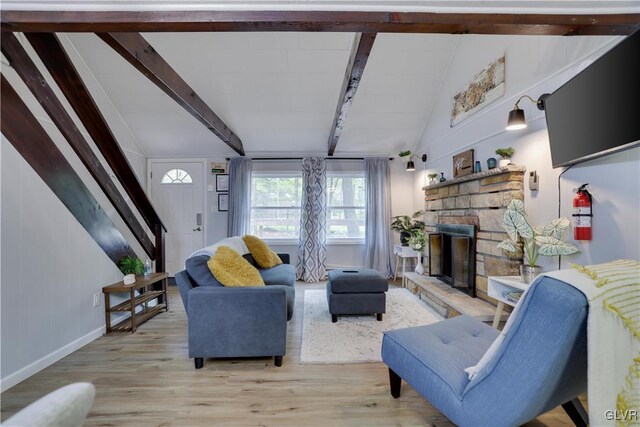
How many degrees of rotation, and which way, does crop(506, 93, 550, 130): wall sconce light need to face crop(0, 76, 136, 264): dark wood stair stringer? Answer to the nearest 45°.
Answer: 0° — it already faces it

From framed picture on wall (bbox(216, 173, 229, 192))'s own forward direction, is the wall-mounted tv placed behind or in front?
in front

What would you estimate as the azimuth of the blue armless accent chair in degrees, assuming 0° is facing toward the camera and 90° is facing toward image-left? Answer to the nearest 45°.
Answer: approximately 135°

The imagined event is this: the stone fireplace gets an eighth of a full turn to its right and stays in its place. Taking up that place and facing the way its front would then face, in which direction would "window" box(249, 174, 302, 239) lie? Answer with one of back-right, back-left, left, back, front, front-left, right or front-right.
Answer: front

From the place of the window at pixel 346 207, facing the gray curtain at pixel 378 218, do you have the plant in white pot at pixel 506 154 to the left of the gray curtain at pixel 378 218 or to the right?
right

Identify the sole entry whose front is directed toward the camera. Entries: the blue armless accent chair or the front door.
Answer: the front door

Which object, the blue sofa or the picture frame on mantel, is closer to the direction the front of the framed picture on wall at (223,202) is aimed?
the blue sofa

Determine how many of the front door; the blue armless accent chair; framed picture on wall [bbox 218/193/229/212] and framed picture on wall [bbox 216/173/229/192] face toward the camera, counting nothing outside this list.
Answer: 3

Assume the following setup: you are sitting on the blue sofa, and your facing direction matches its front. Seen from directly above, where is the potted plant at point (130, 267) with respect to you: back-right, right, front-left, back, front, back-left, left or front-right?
back-left

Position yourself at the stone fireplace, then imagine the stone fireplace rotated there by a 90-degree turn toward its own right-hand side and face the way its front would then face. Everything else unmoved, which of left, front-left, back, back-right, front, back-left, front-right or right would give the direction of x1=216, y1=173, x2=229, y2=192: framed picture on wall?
front-left

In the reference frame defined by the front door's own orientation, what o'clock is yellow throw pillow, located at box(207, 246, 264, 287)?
The yellow throw pillow is roughly at 12 o'clock from the front door.

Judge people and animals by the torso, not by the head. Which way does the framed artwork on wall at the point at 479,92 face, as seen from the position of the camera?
facing the viewer and to the left of the viewer

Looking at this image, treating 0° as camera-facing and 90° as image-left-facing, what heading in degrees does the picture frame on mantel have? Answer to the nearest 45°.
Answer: approximately 45°

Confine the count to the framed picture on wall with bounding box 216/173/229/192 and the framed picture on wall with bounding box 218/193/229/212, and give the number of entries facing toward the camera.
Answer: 2

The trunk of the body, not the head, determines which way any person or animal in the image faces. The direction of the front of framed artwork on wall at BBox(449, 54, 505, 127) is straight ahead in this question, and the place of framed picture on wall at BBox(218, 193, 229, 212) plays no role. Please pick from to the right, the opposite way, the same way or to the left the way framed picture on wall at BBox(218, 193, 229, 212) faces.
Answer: to the left

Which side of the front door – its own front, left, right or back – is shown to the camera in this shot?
front

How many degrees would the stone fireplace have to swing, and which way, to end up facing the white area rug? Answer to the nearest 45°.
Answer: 0° — it already faces it
